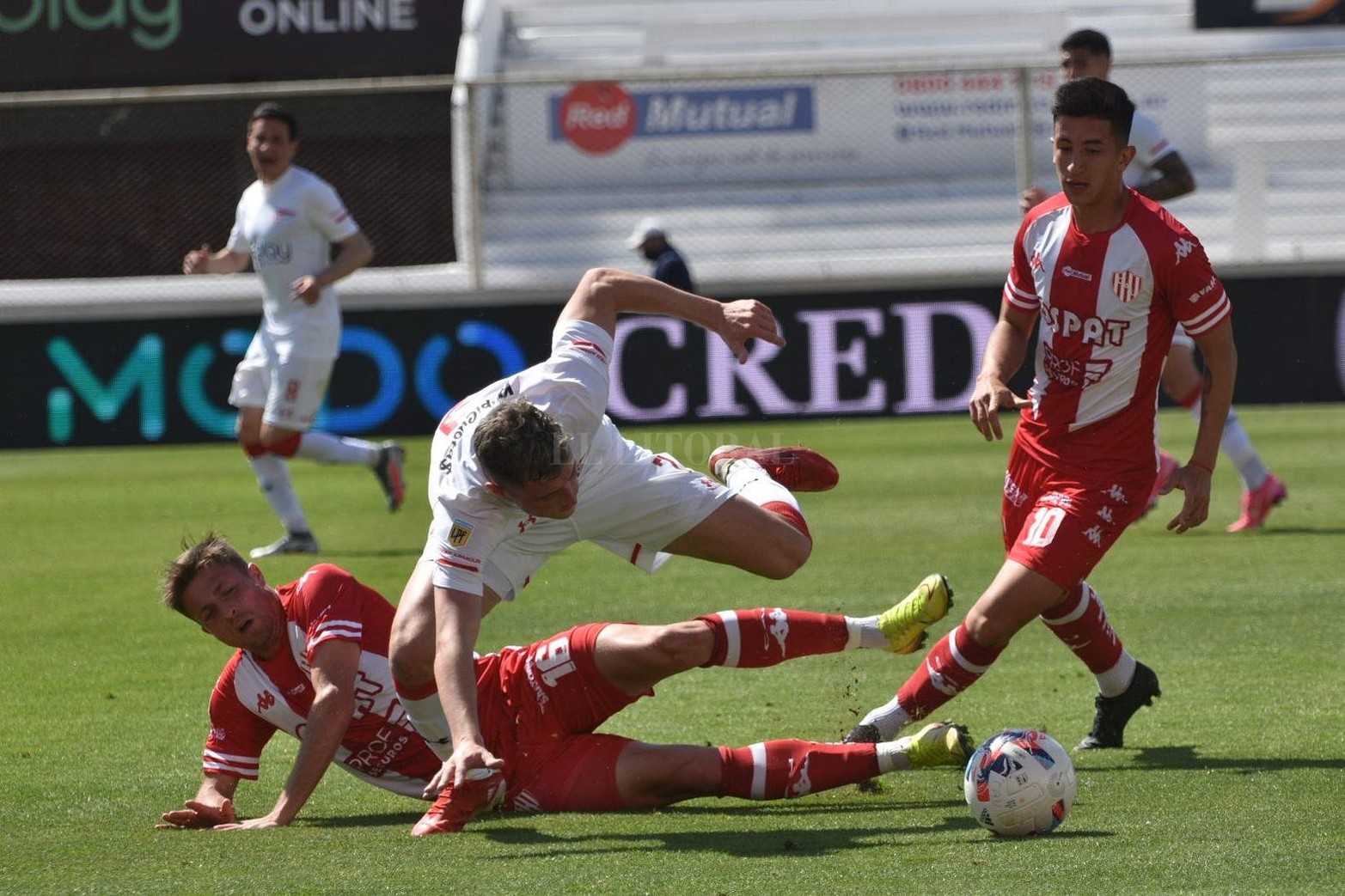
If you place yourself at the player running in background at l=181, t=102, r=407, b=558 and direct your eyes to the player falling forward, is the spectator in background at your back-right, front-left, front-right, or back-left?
back-left

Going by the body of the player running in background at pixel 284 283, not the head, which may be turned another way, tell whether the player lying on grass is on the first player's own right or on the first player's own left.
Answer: on the first player's own left

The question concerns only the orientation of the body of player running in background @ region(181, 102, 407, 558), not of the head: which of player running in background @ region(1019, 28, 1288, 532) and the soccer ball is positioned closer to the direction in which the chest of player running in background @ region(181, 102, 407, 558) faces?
the soccer ball

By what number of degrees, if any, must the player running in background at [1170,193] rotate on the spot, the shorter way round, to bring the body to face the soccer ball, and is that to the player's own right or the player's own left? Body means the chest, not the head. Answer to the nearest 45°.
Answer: approximately 45° to the player's own left

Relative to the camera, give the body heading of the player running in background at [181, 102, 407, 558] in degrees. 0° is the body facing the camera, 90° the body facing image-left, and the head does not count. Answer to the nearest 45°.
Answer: approximately 45°

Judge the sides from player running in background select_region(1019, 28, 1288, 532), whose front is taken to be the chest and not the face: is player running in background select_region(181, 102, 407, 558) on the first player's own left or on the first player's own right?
on the first player's own right

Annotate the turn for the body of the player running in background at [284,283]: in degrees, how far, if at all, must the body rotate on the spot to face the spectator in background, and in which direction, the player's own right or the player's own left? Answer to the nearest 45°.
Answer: approximately 180°

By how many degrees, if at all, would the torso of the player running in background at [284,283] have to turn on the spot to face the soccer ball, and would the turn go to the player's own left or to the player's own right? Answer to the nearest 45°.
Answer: approximately 45° to the player's own left
